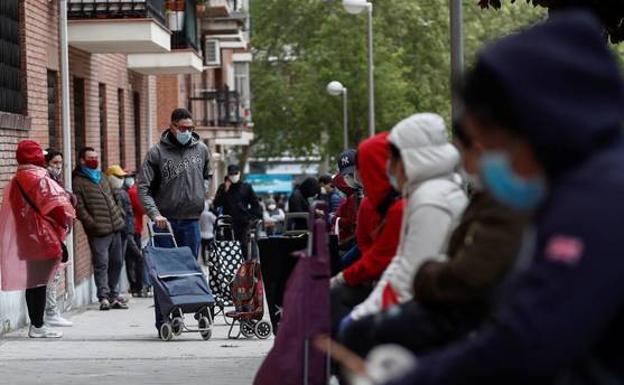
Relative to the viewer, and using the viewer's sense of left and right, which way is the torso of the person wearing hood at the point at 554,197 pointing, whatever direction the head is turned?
facing to the left of the viewer

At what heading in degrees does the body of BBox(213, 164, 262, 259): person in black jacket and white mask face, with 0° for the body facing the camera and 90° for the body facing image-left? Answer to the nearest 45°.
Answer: approximately 0°

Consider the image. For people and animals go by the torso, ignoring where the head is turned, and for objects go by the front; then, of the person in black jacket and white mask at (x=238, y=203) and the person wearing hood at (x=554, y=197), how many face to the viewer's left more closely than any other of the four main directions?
1

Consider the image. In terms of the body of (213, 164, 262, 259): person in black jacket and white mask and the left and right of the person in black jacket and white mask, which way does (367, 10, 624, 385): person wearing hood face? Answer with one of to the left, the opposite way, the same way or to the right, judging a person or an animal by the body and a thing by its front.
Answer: to the right

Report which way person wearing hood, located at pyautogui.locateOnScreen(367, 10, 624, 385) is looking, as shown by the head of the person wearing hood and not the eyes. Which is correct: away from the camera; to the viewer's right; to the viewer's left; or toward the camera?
to the viewer's left

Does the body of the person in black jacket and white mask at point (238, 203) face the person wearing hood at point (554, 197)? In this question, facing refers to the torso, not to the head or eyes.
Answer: yes

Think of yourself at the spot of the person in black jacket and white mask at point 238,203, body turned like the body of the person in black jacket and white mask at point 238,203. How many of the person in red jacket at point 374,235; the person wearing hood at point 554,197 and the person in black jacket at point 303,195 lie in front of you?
2

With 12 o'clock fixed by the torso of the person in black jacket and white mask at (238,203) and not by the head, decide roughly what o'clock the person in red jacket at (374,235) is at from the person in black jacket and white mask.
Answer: The person in red jacket is roughly at 12 o'clock from the person in black jacket and white mask.
